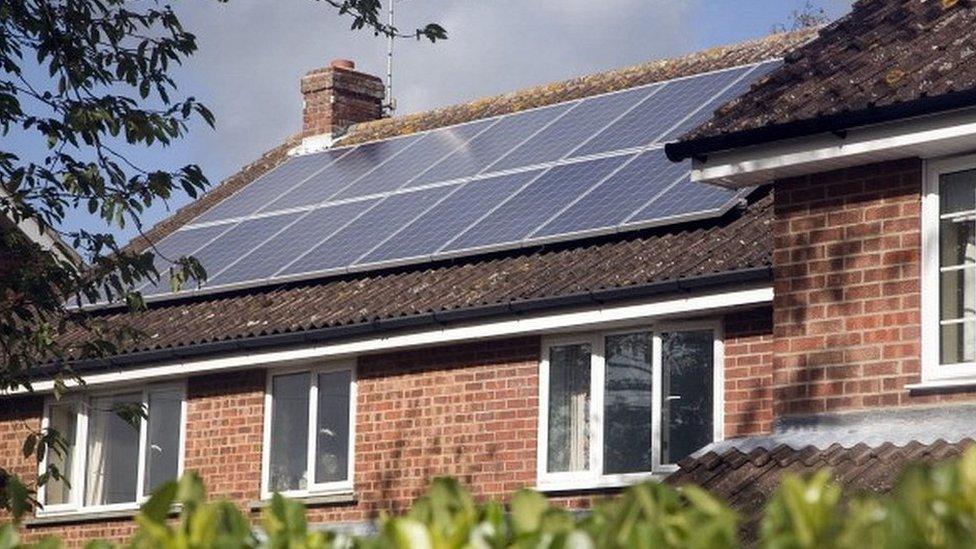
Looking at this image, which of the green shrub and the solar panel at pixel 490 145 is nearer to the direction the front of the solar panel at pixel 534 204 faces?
the green shrub

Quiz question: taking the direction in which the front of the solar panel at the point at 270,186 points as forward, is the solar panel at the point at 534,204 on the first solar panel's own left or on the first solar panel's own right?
on the first solar panel's own left

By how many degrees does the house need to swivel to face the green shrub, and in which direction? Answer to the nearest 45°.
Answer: approximately 45° to its left

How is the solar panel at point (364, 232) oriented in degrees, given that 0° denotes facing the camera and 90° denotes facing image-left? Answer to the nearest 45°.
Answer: approximately 45°

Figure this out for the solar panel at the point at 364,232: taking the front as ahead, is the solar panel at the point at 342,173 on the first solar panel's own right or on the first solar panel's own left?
on the first solar panel's own right

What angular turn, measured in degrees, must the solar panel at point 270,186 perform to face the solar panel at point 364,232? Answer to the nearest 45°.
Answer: approximately 45° to its left

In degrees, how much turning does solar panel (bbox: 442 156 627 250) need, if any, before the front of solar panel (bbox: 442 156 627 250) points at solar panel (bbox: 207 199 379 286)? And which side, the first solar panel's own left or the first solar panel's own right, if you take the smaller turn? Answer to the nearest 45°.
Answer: approximately 90° to the first solar panel's own right

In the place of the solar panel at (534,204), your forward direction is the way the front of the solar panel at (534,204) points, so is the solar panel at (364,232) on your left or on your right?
on your right
